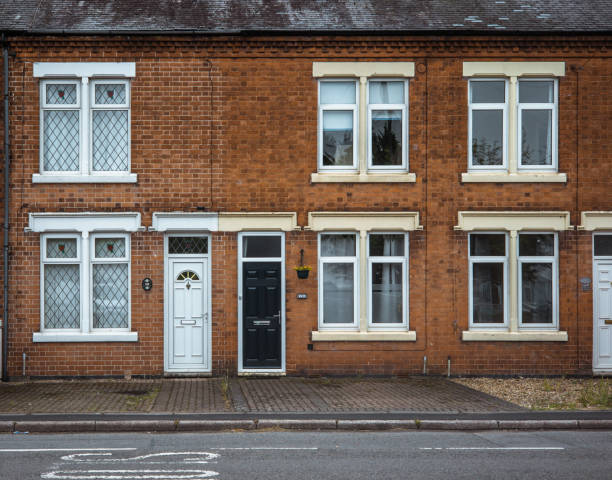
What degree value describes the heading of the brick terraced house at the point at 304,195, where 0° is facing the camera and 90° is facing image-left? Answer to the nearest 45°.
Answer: approximately 0°
